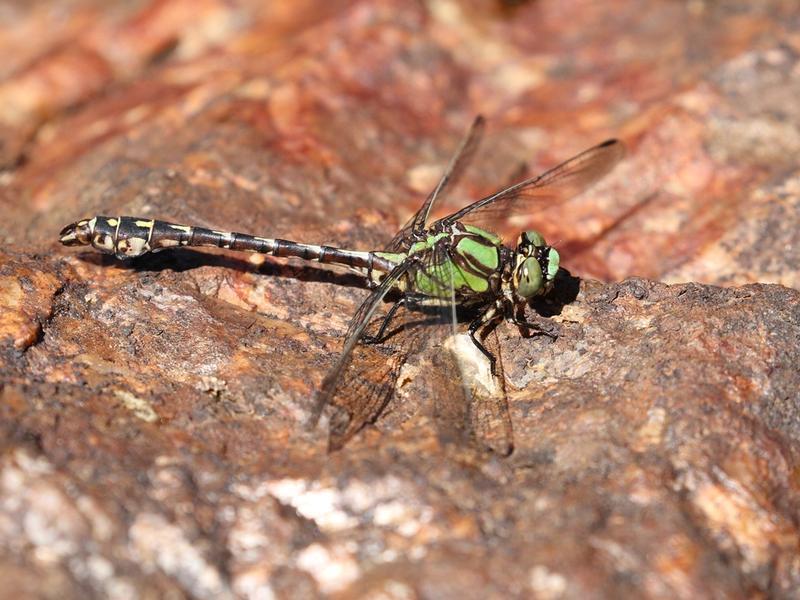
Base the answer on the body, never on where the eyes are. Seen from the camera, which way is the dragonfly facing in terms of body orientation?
to the viewer's right
